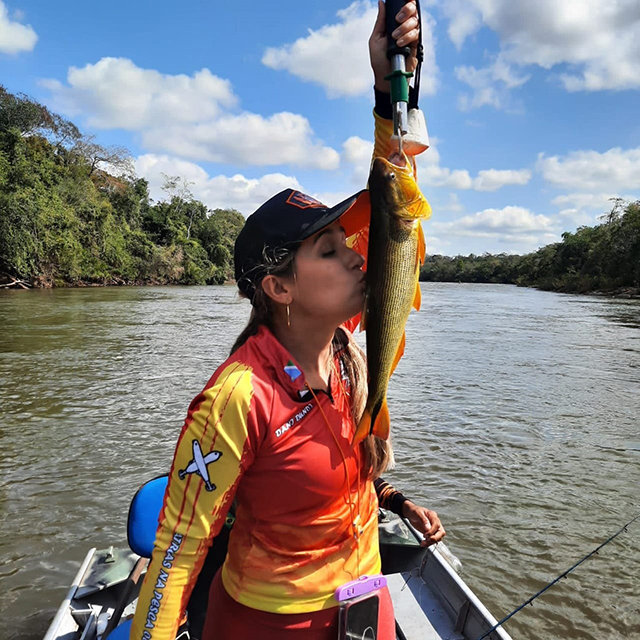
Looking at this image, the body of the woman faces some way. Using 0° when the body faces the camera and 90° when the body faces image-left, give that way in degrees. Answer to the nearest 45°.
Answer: approximately 315°
